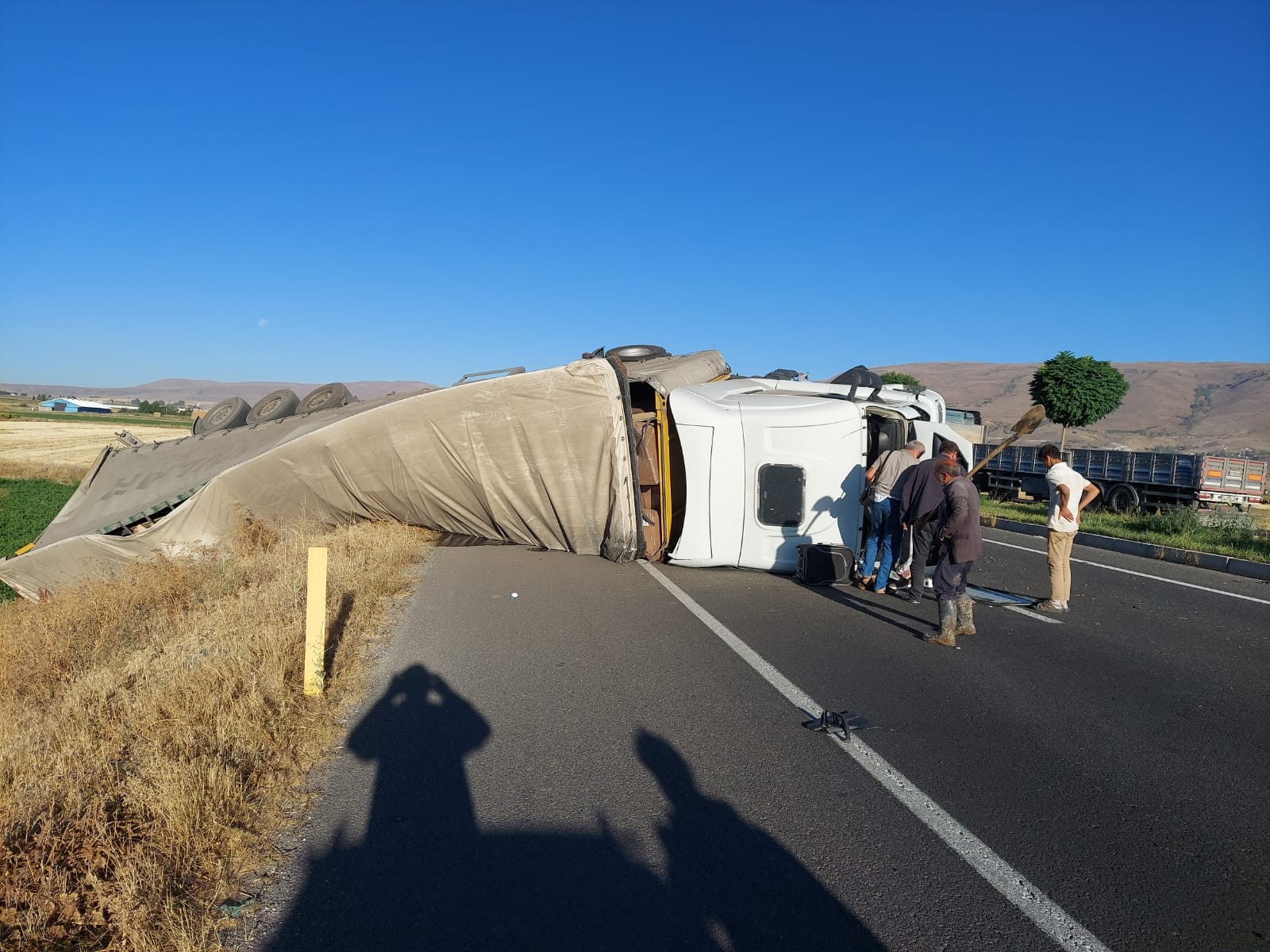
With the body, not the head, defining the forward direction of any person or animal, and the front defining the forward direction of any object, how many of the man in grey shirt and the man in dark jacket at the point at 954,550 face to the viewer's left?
1

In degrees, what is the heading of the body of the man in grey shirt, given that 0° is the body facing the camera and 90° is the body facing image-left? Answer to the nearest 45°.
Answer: approximately 225°

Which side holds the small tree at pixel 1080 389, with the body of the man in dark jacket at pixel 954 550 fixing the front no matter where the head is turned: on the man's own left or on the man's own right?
on the man's own right

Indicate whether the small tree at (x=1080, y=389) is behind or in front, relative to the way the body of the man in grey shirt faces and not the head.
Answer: in front

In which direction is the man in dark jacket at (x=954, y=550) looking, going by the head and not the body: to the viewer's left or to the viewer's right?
to the viewer's left

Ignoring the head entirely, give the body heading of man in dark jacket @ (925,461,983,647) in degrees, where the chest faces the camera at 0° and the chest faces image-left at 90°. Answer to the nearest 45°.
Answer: approximately 90°

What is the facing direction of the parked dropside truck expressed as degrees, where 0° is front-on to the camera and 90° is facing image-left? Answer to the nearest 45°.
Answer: approximately 135°

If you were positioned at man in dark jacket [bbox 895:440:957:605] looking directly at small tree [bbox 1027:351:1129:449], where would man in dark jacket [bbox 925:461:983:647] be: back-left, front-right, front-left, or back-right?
back-right
